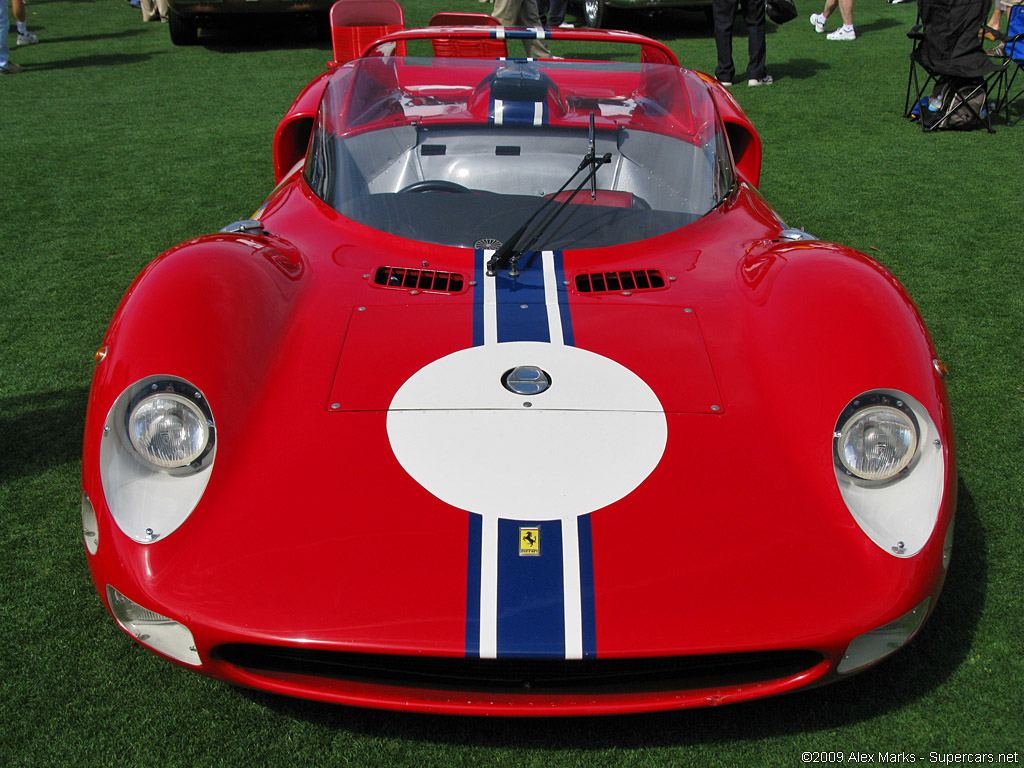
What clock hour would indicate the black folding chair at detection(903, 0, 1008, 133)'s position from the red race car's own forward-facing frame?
The black folding chair is roughly at 7 o'clock from the red race car.

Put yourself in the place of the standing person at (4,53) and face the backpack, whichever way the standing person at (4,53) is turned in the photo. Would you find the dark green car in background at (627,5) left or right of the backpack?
left

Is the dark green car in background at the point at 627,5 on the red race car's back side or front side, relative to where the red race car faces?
on the back side

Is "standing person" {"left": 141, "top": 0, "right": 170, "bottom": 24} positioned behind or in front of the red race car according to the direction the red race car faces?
behind
